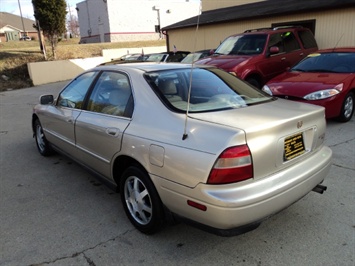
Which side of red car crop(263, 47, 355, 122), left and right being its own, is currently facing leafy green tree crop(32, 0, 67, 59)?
right

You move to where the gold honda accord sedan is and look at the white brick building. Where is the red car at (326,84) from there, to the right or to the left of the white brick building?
right

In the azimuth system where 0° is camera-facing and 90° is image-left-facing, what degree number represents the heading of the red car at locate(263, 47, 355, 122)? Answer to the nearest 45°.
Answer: approximately 45°

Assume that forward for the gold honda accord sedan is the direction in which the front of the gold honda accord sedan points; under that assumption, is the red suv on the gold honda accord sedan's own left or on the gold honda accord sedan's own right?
on the gold honda accord sedan's own right

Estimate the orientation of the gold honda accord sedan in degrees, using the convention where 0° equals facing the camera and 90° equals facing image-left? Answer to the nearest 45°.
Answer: approximately 135°

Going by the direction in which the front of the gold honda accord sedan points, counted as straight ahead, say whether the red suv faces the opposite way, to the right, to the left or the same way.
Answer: to the left

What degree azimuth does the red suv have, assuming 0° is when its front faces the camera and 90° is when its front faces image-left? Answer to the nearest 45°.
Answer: approximately 45°

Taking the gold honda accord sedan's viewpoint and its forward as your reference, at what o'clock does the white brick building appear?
The white brick building is roughly at 1 o'clock from the gold honda accord sedan.
